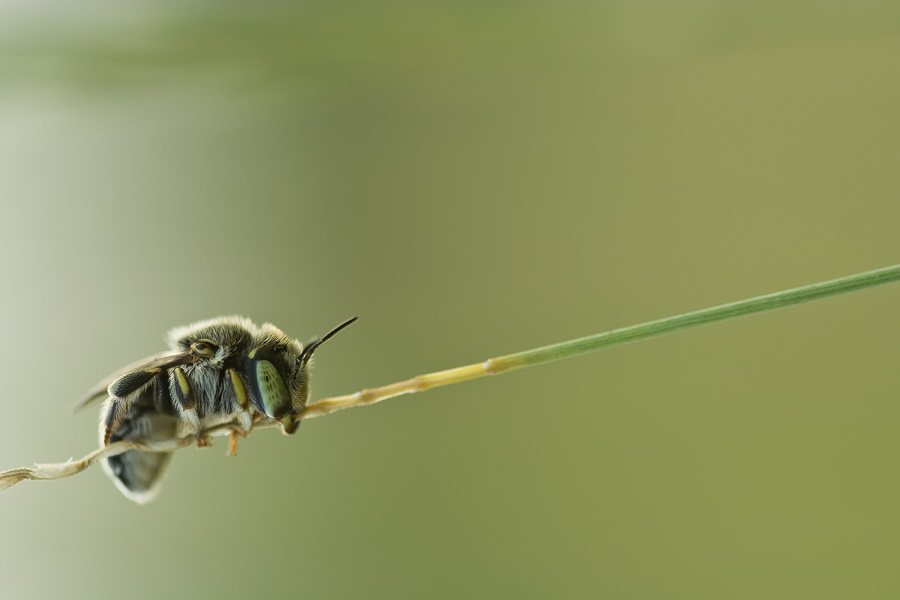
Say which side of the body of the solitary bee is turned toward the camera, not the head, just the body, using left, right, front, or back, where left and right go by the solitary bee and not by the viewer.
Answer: right
